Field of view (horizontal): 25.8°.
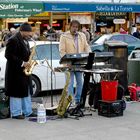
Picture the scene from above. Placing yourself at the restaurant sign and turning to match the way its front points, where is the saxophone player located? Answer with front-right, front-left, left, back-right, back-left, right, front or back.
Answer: front

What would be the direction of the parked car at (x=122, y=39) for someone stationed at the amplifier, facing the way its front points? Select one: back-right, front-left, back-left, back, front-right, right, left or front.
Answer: back

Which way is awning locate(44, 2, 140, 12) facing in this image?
toward the camera

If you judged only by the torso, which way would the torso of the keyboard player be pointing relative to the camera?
toward the camera

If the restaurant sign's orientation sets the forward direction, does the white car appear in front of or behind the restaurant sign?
in front

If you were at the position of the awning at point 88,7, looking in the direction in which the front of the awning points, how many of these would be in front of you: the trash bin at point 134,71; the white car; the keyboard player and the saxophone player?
4

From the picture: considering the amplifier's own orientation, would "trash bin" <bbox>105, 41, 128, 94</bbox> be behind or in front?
behind

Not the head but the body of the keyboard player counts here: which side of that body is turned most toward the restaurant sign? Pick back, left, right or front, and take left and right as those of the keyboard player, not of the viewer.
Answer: back

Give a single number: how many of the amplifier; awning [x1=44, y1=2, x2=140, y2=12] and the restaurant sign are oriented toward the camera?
3

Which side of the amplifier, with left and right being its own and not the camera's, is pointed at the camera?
front
